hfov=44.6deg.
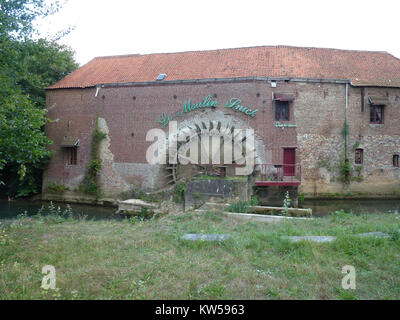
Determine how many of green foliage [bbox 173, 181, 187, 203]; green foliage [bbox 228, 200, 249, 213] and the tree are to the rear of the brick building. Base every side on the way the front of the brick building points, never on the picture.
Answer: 0

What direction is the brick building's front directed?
toward the camera

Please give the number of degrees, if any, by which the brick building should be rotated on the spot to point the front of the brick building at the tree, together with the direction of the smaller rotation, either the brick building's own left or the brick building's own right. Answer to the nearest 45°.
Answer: approximately 45° to the brick building's own right

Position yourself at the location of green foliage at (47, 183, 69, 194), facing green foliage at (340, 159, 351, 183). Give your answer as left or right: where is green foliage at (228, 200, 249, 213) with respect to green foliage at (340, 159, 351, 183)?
right

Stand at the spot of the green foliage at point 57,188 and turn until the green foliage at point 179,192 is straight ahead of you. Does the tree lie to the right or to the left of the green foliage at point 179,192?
right

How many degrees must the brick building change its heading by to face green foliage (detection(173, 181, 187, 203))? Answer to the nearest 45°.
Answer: approximately 45° to its right

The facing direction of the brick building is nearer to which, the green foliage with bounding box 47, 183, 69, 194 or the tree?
the tree

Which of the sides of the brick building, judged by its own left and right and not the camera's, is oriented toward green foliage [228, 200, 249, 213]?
front

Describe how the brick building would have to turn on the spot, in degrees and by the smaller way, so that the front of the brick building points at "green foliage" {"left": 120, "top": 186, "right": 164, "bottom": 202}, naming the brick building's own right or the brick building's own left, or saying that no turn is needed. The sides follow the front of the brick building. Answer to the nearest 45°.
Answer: approximately 90° to the brick building's own right
